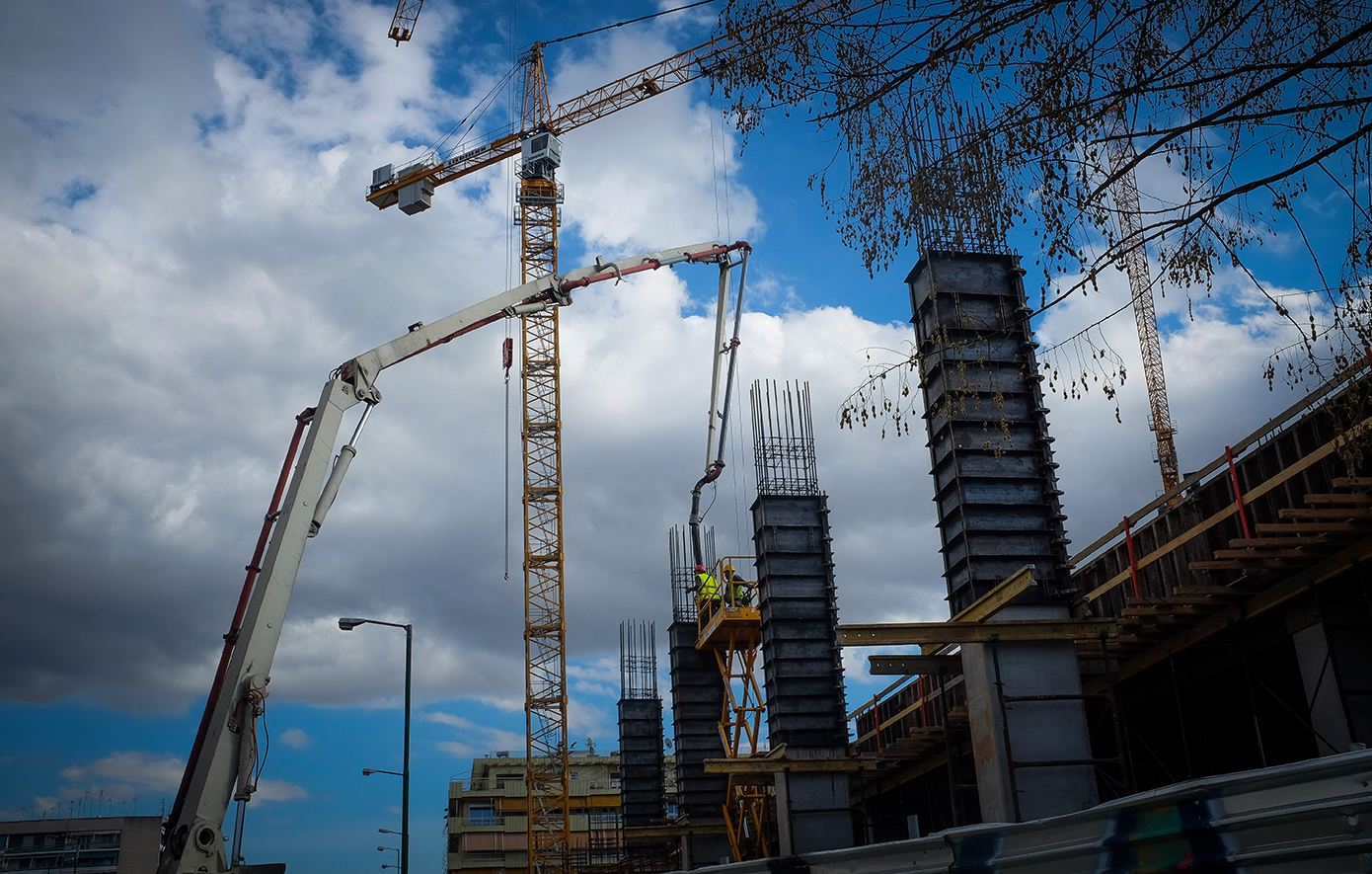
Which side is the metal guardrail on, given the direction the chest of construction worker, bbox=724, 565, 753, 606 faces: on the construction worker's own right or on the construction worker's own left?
on the construction worker's own left

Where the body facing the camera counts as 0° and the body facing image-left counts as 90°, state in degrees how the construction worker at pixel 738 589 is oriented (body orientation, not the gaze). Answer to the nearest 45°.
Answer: approximately 90°

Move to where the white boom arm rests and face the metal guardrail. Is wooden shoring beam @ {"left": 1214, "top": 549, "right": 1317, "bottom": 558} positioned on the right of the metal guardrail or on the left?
left

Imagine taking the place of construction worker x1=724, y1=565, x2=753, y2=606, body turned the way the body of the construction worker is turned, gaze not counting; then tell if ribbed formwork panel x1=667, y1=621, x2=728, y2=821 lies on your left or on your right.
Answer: on your right
